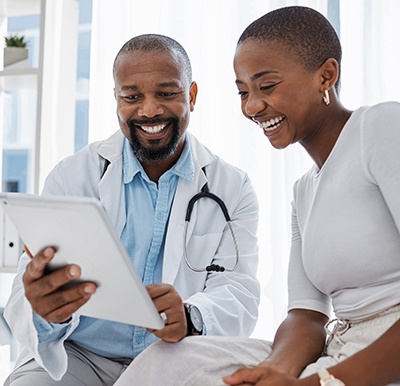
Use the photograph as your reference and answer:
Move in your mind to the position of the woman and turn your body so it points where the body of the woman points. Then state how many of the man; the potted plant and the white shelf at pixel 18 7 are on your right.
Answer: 3

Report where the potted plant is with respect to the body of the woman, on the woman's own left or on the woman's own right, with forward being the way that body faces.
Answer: on the woman's own right

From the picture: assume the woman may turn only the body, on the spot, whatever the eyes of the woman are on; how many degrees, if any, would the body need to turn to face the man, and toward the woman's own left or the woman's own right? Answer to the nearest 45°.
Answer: approximately 90° to the woman's own right

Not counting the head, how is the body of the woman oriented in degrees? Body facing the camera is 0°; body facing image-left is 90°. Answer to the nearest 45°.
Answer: approximately 45°

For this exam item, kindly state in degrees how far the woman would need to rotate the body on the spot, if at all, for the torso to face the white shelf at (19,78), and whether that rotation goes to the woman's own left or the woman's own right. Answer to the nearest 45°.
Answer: approximately 90° to the woman's own right

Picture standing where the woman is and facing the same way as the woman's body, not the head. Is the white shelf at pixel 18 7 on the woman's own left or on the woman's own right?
on the woman's own right
